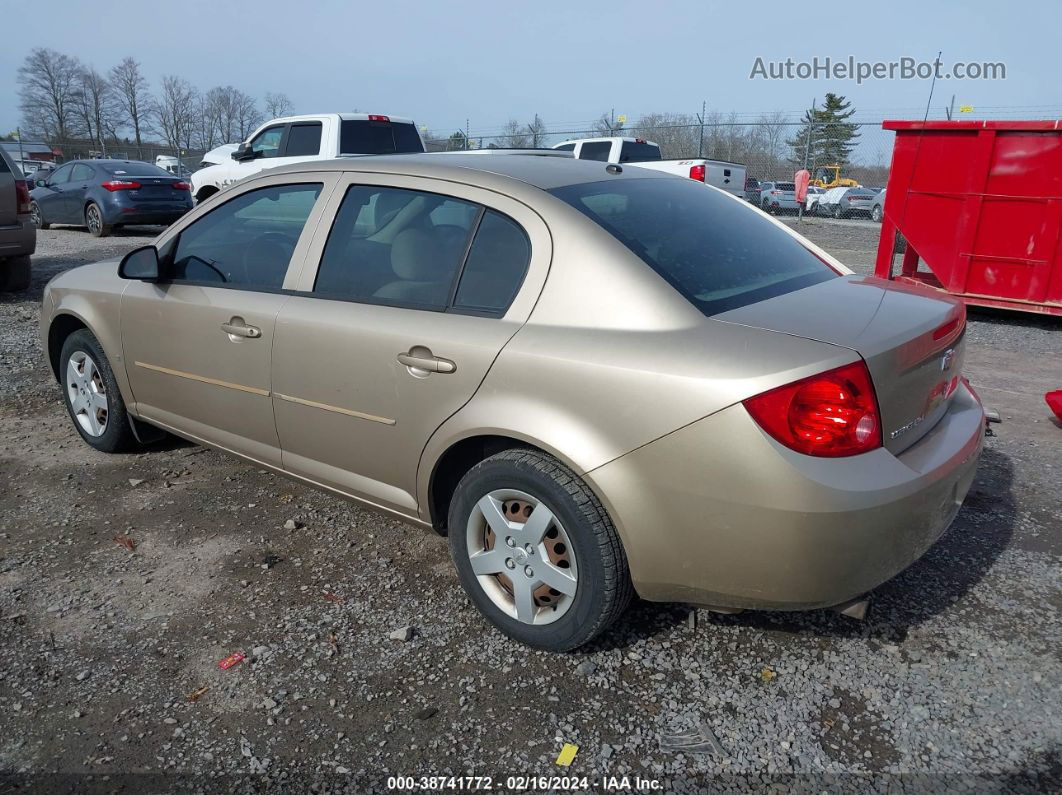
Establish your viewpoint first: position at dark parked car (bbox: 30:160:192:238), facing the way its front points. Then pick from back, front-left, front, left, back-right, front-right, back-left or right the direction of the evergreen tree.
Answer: back-right

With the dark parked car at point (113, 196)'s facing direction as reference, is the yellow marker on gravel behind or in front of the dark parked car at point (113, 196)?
behind

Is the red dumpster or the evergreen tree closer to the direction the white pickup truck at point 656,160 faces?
the evergreen tree

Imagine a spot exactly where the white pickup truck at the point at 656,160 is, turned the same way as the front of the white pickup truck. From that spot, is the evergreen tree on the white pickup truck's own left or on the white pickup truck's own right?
on the white pickup truck's own right

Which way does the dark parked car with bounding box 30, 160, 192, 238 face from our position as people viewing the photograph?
facing away from the viewer and to the left of the viewer

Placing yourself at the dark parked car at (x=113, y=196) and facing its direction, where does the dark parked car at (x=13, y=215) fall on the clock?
the dark parked car at (x=13, y=215) is roughly at 8 o'clock from the dark parked car at (x=113, y=196).

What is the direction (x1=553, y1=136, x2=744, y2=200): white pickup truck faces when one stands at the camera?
facing away from the viewer and to the left of the viewer

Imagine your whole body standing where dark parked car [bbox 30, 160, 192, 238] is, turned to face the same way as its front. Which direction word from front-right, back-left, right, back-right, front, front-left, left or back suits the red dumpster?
back

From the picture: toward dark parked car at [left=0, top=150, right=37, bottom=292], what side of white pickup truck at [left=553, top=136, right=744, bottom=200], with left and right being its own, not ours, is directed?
left
